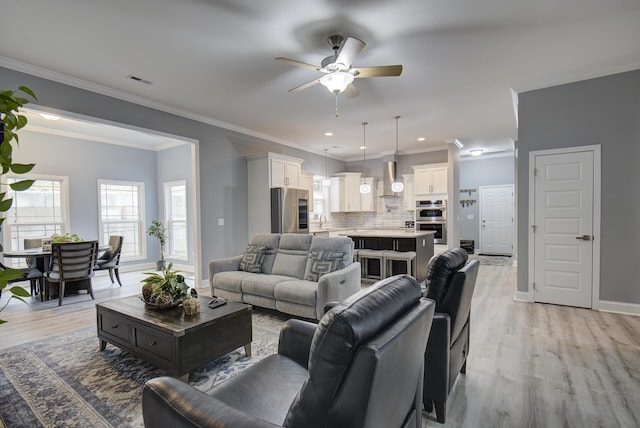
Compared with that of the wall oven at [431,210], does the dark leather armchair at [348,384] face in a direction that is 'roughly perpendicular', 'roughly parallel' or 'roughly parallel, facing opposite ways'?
roughly perpendicular

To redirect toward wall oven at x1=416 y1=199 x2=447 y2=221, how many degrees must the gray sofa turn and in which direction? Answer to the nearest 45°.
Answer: approximately 180°

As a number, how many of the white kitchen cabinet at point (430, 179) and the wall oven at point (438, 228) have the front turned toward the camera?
2

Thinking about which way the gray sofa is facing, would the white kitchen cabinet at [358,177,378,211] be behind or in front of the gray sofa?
behind

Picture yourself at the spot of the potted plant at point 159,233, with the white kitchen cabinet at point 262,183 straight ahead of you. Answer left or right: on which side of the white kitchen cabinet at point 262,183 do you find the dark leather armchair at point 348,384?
right

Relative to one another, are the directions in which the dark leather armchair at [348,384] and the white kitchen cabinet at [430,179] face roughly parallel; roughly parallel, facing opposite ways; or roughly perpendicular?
roughly perpendicular

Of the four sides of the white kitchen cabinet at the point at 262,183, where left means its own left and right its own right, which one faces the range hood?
left

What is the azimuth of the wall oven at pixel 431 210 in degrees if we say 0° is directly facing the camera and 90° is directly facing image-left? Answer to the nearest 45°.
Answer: approximately 0°

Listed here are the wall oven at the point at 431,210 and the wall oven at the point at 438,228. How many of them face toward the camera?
2
